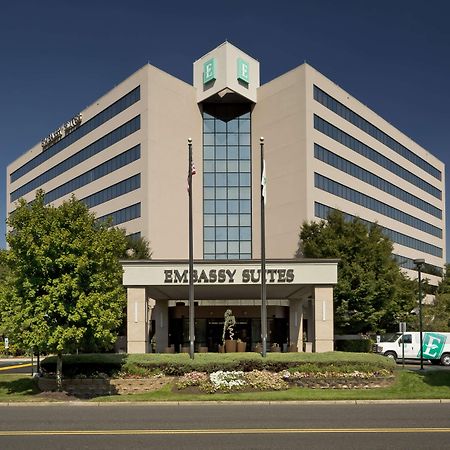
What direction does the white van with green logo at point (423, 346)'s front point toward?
to the viewer's left

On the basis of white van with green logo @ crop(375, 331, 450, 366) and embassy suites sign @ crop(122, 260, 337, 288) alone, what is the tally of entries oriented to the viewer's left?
1

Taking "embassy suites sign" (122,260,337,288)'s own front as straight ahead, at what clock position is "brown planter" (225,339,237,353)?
The brown planter is roughly at 6 o'clock from the embassy suites sign.

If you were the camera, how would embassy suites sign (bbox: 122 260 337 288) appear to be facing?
facing the viewer

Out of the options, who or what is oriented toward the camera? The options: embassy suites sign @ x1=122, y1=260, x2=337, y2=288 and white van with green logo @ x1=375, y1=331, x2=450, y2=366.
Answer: the embassy suites sign

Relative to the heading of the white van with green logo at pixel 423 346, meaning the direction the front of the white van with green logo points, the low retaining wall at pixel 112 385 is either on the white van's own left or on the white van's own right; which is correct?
on the white van's own left

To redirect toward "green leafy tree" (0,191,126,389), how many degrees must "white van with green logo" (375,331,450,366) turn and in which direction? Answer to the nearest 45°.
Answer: approximately 45° to its left

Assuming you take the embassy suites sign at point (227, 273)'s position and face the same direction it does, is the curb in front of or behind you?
in front

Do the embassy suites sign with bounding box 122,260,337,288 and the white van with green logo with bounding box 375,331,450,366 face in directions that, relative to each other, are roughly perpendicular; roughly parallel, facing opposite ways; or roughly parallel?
roughly perpendicular

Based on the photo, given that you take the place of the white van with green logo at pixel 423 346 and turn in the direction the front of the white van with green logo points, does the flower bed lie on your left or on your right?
on your left

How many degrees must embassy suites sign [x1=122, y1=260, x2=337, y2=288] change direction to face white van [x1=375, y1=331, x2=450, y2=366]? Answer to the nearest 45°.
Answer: approximately 135° to its left
